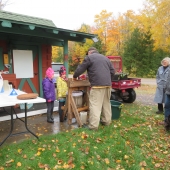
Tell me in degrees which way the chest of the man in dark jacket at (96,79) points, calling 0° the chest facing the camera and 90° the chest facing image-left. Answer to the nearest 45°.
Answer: approximately 135°

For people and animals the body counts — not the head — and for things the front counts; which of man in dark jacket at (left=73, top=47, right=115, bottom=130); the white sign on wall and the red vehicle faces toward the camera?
the white sign on wall

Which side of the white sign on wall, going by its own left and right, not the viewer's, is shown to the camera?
front

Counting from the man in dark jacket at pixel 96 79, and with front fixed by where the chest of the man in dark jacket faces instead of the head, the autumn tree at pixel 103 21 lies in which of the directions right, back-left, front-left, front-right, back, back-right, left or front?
front-right

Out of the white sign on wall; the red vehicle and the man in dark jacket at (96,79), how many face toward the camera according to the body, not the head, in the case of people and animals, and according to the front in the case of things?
1

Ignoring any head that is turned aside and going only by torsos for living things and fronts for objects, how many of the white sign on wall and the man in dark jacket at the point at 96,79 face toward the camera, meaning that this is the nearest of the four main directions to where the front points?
1

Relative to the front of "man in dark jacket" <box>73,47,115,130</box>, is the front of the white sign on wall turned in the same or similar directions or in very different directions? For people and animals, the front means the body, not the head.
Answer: very different directions

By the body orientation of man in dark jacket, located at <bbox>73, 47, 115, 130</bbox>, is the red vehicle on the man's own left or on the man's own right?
on the man's own right

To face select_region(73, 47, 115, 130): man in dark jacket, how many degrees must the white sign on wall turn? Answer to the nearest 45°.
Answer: approximately 45° to its left

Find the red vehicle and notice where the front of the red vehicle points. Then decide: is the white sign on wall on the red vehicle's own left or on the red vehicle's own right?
on the red vehicle's own left

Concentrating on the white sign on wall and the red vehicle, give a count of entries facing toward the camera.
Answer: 1

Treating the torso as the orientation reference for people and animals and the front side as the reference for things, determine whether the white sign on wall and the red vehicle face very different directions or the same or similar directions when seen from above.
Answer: very different directions

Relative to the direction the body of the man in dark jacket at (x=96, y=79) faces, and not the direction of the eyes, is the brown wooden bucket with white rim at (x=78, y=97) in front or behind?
in front

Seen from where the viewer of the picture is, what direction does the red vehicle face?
facing away from the viewer and to the left of the viewer
